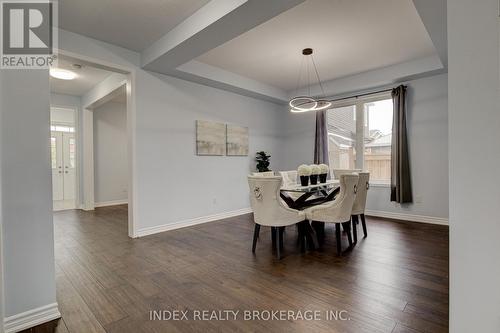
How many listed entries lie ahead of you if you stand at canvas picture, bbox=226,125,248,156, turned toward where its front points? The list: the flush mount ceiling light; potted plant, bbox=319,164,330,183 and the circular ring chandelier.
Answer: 2

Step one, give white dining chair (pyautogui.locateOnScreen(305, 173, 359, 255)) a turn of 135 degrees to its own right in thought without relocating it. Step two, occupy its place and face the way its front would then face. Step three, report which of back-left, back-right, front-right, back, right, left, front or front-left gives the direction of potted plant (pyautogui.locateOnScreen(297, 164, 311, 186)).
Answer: back-left

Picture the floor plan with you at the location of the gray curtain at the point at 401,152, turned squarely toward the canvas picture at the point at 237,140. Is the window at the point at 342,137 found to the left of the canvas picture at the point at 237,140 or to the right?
right

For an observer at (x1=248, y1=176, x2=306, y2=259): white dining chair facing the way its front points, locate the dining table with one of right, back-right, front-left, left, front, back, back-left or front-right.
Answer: front

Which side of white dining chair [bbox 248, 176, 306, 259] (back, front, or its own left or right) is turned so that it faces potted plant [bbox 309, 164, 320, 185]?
front

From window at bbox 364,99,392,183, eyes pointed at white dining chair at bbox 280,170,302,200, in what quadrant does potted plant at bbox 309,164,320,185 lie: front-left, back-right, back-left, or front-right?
front-left

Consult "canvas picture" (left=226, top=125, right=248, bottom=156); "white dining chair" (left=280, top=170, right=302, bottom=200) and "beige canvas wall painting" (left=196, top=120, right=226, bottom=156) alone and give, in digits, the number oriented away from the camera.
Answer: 0

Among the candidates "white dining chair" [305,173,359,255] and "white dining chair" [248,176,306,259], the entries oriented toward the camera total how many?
0

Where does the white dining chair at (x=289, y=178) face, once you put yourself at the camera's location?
facing the viewer and to the right of the viewer

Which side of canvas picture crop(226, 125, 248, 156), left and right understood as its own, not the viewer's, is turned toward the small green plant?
left

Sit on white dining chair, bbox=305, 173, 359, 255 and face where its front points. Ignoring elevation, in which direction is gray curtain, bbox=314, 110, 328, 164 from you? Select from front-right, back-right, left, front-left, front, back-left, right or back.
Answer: front-right

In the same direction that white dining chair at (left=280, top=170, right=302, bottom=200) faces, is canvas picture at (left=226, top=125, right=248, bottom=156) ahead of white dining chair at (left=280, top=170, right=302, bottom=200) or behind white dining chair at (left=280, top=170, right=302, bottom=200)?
behind

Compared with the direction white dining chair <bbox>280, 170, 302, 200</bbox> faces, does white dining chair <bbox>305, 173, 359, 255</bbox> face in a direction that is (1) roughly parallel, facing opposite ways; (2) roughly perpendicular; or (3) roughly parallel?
roughly parallel, facing opposite ways

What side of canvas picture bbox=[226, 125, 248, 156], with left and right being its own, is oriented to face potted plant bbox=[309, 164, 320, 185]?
front

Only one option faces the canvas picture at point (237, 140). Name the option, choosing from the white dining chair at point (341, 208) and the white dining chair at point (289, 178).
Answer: the white dining chair at point (341, 208)

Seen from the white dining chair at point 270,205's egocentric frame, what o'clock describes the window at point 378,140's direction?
The window is roughly at 12 o'clock from the white dining chair.
